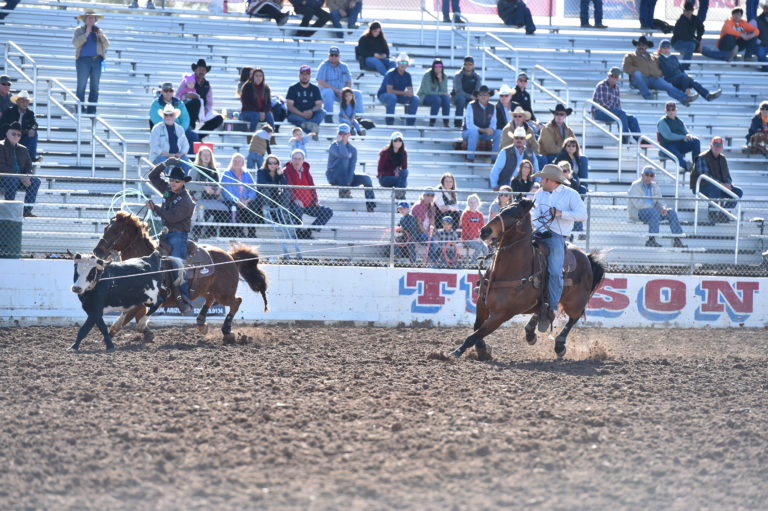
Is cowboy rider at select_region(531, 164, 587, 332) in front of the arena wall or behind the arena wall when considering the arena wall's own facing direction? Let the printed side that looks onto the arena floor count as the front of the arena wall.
in front

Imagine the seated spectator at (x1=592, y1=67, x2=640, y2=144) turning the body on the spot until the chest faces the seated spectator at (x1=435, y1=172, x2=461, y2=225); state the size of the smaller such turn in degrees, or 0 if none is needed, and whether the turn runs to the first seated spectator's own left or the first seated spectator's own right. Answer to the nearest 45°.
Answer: approximately 45° to the first seated spectator's own right

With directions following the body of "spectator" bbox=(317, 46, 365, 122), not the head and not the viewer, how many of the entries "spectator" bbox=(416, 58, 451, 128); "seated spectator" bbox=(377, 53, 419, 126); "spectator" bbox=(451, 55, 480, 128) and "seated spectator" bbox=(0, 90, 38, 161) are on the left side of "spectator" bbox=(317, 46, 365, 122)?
3

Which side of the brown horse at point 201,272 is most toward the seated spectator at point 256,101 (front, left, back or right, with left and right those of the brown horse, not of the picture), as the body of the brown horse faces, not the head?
right

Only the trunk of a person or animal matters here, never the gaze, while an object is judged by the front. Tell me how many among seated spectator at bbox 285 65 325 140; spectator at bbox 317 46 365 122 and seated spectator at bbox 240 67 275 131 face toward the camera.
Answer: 3

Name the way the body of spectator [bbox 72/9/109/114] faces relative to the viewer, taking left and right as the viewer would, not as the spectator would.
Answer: facing the viewer

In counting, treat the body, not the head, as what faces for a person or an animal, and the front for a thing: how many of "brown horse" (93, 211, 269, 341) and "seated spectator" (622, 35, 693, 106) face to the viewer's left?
1

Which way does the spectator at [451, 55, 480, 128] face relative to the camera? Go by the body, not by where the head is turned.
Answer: toward the camera

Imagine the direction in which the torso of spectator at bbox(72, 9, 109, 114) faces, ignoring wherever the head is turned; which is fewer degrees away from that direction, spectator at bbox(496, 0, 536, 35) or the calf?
the calf

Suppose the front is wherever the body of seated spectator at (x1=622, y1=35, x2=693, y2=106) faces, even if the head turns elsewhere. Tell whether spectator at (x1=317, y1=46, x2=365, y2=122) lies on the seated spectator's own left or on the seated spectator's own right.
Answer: on the seated spectator's own right

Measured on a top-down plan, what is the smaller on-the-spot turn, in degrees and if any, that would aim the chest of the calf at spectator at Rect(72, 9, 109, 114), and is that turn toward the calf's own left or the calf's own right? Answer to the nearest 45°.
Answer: approximately 135° to the calf's own right

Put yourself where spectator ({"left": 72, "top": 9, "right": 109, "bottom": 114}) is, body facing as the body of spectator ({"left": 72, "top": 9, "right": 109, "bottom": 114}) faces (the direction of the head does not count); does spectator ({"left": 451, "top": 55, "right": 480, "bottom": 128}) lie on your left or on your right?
on your left

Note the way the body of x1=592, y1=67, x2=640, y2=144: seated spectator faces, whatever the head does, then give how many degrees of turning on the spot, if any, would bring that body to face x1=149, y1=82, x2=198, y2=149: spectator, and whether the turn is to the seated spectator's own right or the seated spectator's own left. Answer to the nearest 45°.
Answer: approximately 90° to the seated spectator's own right
